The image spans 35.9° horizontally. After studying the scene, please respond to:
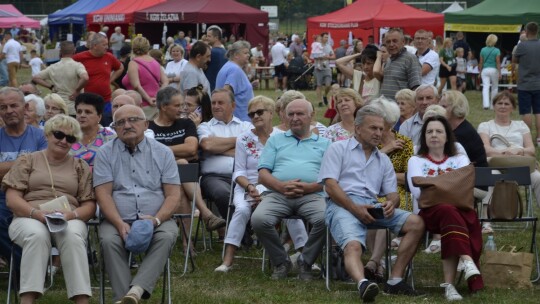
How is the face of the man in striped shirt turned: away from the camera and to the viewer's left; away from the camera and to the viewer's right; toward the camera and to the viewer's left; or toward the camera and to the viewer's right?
toward the camera and to the viewer's left

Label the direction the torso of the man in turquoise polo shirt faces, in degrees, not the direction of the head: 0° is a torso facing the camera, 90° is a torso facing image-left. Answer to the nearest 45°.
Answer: approximately 0°

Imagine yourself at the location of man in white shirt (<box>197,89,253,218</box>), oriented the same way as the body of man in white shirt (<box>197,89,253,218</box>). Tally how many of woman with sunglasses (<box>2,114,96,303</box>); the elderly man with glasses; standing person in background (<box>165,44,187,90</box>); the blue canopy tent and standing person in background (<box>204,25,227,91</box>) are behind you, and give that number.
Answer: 3

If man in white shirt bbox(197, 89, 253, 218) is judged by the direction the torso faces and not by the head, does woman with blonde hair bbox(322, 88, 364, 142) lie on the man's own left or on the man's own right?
on the man's own left

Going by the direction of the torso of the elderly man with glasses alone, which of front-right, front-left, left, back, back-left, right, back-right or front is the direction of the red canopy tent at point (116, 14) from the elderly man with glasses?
back

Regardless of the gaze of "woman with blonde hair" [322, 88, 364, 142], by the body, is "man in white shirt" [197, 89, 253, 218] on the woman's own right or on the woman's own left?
on the woman's own right
